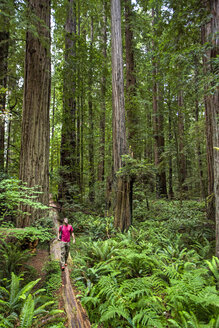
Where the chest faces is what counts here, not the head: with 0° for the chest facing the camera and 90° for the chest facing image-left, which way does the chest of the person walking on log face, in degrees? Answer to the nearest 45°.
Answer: approximately 0°

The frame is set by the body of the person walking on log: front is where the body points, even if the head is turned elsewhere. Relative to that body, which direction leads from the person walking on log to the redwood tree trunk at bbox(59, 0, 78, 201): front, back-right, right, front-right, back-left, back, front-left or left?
back

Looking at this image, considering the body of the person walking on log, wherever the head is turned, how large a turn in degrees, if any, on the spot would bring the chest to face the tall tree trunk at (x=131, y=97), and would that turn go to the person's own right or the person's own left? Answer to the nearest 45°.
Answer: approximately 135° to the person's own left

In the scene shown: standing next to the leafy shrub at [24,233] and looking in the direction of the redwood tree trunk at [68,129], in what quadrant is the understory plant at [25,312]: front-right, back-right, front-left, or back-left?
back-right
